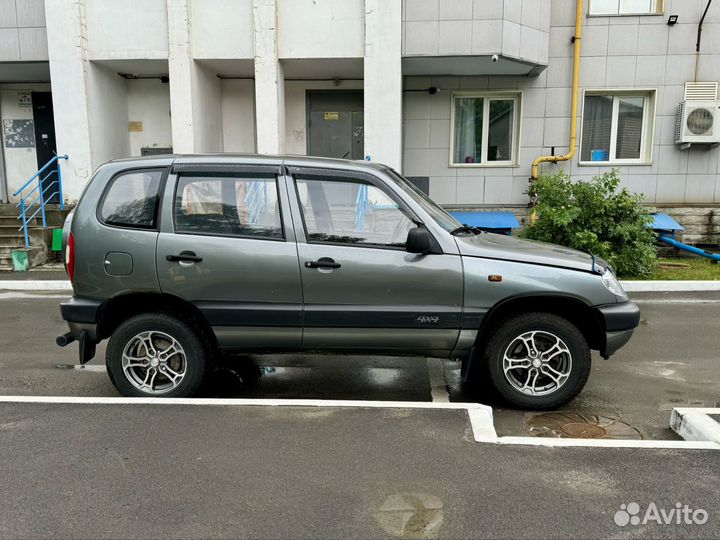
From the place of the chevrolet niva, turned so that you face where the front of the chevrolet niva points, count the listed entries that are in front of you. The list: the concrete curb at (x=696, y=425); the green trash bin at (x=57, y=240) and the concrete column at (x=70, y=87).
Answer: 1

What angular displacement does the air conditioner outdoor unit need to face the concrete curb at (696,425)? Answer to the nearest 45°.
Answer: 0° — it already faces it

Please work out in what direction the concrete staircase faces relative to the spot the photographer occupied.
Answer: facing the viewer

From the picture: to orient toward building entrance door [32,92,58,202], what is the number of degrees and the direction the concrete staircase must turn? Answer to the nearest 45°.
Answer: approximately 180°

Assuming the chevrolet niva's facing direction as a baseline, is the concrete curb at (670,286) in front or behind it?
in front

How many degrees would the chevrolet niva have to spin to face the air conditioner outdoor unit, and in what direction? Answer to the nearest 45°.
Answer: approximately 45° to its left

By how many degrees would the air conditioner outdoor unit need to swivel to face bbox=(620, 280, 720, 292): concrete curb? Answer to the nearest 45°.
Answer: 0° — it already faces it

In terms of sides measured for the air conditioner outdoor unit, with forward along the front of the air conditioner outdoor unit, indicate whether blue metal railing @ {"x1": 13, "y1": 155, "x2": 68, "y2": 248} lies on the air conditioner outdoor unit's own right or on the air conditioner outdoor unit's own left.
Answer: on the air conditioner outdoor unit's own right

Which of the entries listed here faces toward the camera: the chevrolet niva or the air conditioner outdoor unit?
the air conditioner outdoor unit

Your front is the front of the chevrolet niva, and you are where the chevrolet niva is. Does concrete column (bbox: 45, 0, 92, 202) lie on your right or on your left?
on your left

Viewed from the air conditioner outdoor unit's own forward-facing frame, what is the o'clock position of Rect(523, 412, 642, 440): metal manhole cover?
The metal manhole cover is roughly at 12 o'clock from the air conditioner outdoor unit.

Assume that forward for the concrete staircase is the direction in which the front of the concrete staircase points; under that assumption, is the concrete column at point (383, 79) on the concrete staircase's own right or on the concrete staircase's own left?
on the concrete staircase's own left

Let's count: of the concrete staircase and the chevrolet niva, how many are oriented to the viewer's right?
1

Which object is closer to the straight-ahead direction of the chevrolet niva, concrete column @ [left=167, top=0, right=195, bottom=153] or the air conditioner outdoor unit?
the air conditioner outdoor unit

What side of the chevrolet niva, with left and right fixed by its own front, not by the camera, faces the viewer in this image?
right

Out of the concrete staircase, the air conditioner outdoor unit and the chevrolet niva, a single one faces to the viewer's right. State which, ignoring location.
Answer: the chevrolet niva

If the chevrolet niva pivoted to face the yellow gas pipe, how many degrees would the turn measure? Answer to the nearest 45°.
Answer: approximately 45° to its left

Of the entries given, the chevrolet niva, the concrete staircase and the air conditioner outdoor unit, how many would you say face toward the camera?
2
